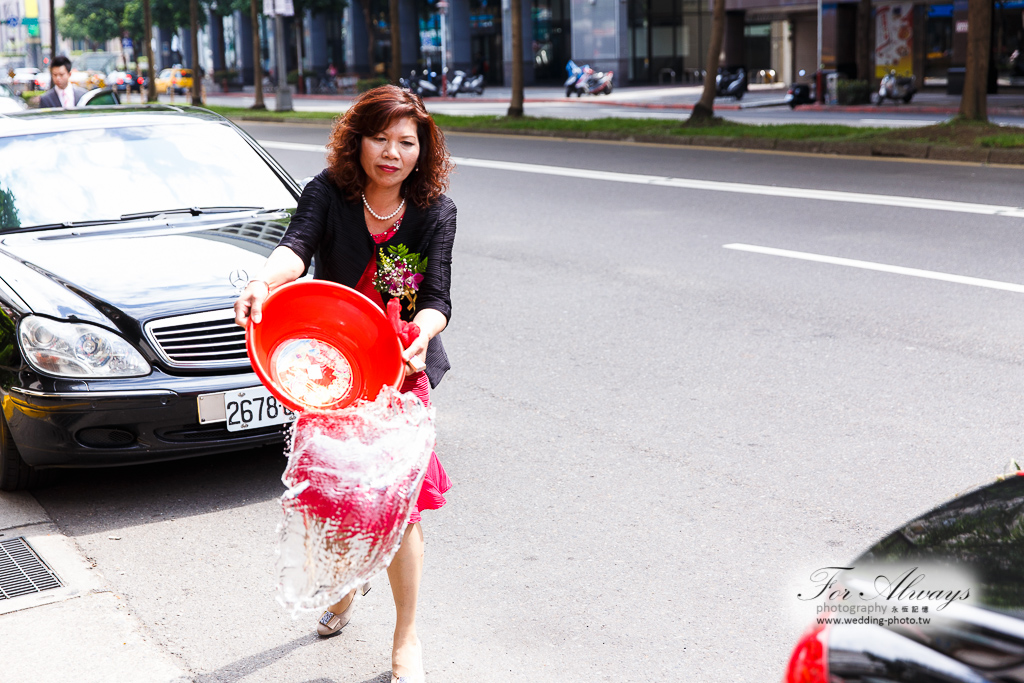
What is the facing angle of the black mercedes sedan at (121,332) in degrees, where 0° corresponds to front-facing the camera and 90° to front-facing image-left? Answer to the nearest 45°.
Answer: approximately 315°

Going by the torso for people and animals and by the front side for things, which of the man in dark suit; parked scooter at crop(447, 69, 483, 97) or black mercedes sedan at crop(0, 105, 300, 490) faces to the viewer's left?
the parked scooter

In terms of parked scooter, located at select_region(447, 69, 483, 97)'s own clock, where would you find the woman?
The woman is roughly at 9 o'clock from the parked scooter.

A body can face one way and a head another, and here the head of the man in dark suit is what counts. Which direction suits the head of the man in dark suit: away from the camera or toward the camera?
toward the camera

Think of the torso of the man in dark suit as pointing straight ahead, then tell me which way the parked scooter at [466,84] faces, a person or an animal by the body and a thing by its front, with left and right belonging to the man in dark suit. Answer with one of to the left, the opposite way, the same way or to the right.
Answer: to the right

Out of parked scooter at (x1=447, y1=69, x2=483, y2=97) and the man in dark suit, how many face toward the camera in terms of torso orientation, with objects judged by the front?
1

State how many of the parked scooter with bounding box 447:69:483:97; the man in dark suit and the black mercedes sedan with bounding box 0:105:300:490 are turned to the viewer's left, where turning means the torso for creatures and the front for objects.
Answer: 1

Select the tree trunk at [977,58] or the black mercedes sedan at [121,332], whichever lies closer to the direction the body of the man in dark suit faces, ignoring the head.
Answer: the black mercedes sedan

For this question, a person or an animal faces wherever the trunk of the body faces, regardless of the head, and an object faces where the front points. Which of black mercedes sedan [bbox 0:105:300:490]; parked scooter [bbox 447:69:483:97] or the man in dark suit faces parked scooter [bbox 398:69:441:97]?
parked scooter [bbox 447:69:483:97]

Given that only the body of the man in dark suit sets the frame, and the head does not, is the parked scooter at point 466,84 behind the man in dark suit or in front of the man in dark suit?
behind

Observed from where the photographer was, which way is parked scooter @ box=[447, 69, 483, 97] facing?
facing to the left of the viewer

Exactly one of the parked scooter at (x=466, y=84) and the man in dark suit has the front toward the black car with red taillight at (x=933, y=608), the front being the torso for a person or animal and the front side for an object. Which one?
the man in dark suit

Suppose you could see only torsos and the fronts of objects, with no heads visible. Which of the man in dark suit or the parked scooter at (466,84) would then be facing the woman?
the man in dark suit

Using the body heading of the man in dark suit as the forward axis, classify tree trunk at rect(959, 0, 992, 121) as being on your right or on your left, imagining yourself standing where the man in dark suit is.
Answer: on your left

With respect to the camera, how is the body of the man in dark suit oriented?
toward the camera
